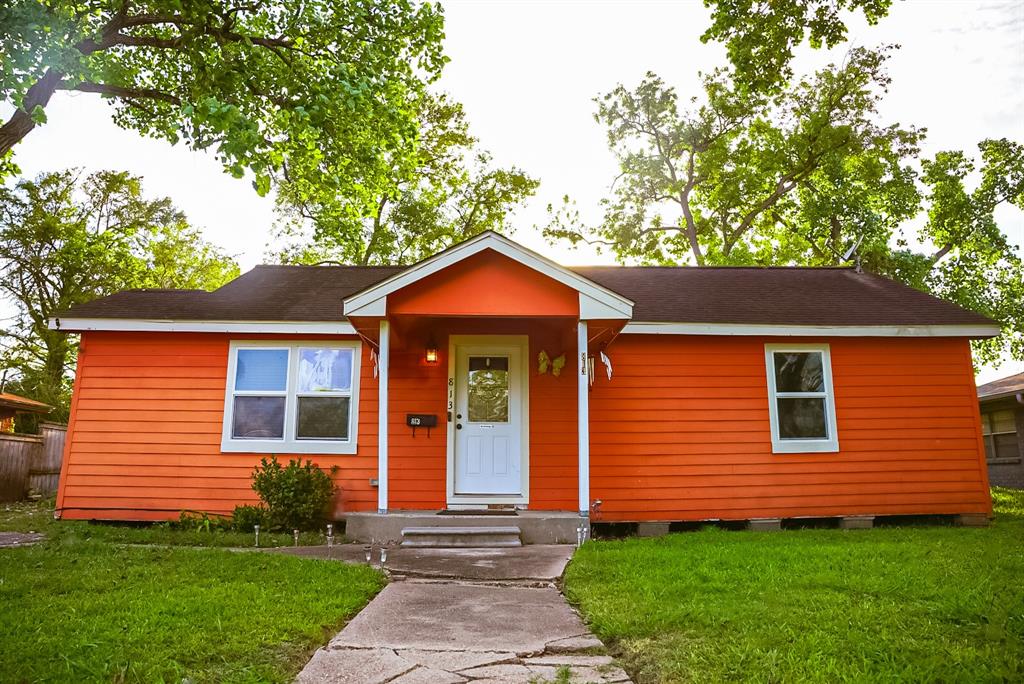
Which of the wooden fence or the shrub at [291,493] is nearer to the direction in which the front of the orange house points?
the shrub

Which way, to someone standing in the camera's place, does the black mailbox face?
facing the viewer

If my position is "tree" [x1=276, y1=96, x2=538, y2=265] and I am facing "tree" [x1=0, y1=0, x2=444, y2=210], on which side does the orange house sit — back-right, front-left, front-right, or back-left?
front-left

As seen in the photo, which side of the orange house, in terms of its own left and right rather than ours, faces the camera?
front

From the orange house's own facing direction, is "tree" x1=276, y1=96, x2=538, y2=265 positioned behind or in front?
behind

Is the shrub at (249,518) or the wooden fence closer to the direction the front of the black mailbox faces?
the shrub

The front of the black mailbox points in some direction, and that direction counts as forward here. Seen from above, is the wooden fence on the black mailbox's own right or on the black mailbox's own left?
on the black mailbox's own right

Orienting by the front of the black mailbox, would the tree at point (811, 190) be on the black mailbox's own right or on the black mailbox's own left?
on the black mailbox's own left

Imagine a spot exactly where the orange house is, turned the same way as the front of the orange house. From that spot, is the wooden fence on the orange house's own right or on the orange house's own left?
on the orange house's own right

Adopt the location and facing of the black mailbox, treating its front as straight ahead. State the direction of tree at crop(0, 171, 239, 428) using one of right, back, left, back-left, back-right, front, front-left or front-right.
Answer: back-right

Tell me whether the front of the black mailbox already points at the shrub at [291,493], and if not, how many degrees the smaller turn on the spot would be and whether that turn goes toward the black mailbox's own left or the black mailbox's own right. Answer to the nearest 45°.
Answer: approximately 90° to the black mailbox's own right

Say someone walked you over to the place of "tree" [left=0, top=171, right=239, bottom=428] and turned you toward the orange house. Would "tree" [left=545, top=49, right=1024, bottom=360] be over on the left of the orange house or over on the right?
left

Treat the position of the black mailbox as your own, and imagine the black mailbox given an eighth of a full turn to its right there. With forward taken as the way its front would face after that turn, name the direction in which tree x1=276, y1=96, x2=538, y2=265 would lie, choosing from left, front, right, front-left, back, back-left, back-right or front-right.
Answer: back-right

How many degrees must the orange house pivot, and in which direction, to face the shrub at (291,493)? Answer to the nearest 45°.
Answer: approximately 90° to its right
